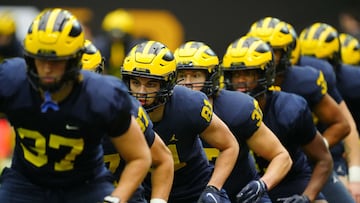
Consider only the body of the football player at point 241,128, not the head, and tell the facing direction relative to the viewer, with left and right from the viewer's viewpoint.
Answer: facing the viewer and to the left of the viewer

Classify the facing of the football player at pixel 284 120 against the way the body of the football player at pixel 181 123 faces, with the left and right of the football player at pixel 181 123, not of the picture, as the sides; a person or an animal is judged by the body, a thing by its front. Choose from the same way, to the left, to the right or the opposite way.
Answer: the same way

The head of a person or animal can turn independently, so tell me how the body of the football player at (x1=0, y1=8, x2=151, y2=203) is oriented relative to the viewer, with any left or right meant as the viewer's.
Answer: facing the viewer

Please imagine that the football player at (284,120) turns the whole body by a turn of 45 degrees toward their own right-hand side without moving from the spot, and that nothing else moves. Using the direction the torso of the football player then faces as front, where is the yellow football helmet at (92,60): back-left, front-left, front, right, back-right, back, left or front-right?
front

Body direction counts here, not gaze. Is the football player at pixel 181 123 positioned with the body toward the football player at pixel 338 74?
no

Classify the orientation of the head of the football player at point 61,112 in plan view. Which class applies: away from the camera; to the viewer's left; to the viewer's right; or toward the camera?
toward the camera

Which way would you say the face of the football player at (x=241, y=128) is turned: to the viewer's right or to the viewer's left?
to the viewer's left

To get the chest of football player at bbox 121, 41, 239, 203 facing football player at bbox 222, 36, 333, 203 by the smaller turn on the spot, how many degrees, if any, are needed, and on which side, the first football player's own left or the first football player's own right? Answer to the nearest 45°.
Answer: approximately 180°

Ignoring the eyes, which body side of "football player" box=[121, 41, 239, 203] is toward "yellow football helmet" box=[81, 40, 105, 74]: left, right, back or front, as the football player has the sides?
right

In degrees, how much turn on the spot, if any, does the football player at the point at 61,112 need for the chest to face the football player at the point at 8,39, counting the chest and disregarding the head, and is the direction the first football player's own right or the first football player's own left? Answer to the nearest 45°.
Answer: approximately 180°

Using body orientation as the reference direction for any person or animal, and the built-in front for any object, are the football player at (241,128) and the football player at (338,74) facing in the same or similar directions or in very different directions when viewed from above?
same or similar directions
